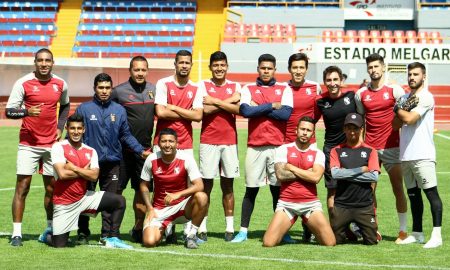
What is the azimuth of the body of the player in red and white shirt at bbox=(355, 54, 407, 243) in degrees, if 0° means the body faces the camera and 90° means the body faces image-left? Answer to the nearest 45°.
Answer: approximately 0°

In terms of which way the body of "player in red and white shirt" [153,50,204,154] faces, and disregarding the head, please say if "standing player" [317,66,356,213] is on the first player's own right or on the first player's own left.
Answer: on the first player's own left

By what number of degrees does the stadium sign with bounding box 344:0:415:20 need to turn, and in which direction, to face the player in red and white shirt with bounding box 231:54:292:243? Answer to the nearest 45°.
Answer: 0° — it already faces them

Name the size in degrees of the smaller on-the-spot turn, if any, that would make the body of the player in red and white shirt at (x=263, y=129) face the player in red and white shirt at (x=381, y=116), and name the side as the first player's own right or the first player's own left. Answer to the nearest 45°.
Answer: approximately 90° to the first player's own left

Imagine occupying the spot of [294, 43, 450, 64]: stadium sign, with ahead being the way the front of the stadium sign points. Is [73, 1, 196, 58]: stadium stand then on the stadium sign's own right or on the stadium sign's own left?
on the stadium sign's own right
